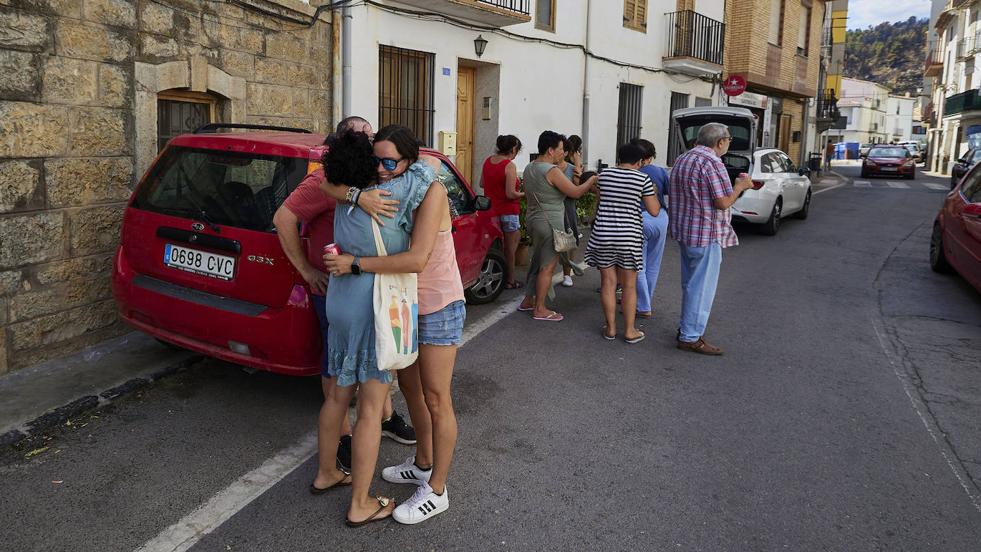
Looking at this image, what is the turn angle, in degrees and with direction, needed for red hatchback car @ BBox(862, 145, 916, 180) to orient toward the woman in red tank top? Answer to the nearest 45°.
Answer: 0° — it already faces them

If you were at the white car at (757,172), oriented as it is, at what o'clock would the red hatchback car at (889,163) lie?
The red hatchback car is roughly at 11 o'clock from the white car.

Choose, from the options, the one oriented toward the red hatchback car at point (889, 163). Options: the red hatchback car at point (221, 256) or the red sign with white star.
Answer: the red hatchback car at point (221, 256)

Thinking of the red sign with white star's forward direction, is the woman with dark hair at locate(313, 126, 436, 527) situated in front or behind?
in front

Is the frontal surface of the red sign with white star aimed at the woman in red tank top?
yes

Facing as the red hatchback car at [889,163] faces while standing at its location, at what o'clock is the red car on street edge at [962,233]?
The red car on street edge is roughly at 12 o'clock from the red hatchback car.

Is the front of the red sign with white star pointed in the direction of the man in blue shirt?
yes

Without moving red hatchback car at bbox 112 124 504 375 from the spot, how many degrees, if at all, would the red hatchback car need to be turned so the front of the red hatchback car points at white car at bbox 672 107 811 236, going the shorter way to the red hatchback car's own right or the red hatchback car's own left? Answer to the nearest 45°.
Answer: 0° — it already faces it

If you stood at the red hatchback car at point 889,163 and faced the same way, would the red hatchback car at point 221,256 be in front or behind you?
in front

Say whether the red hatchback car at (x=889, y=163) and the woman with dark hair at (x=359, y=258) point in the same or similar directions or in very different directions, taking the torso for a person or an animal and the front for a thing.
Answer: very different directions

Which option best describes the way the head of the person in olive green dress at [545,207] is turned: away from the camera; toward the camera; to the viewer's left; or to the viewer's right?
to the viewer's right

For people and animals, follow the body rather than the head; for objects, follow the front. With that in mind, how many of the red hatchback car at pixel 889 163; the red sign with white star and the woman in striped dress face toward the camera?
2
